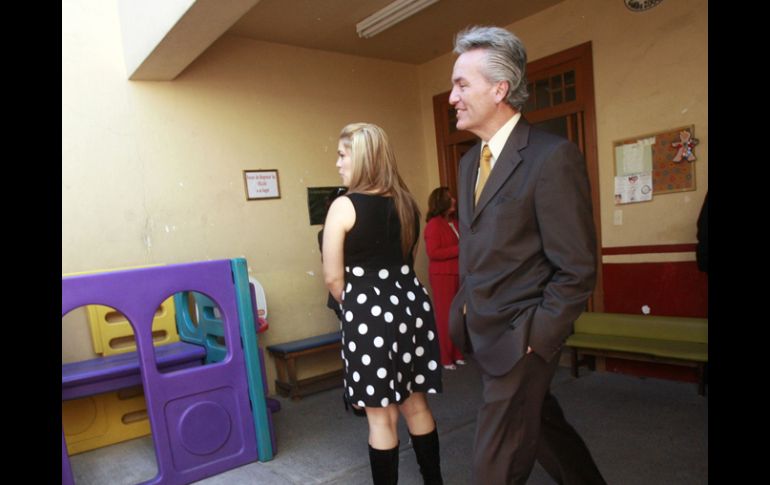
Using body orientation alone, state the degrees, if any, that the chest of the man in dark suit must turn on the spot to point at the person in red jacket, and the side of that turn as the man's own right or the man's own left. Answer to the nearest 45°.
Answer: approximately 135° to the man's own right

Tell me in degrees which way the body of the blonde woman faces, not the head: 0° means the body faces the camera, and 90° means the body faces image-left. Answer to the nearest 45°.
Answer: approximately 135°

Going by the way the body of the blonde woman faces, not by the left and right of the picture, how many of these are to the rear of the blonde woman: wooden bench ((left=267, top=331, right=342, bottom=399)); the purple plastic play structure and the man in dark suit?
1

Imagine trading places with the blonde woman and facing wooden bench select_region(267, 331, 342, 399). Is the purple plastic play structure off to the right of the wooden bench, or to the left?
left

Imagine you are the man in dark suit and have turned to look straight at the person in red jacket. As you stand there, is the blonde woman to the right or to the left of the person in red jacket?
left

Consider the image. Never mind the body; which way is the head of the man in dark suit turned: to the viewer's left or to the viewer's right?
to the viewer's left

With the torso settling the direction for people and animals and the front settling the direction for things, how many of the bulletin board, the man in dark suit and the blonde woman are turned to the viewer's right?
0
